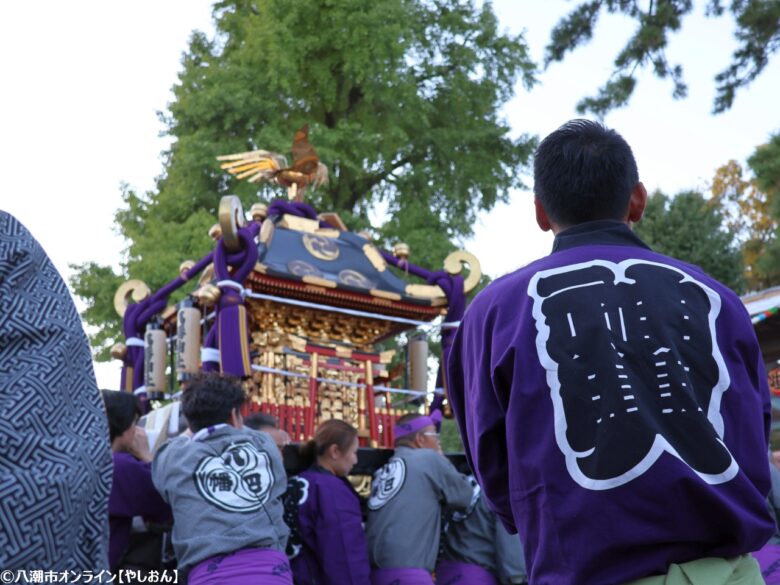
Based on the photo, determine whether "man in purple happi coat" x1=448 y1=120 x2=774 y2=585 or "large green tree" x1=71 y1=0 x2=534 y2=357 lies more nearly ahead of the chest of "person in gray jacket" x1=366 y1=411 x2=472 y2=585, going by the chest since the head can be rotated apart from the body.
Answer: the large green tree

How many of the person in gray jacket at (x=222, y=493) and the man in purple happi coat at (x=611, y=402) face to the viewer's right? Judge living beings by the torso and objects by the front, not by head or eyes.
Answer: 0

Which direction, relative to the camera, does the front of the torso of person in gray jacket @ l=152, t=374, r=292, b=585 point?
away from the camera

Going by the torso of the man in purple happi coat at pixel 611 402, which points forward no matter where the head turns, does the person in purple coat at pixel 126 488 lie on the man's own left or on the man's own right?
on the man's own left

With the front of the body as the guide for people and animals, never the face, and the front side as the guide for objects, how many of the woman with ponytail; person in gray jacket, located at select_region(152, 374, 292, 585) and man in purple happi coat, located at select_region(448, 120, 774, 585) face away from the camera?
2

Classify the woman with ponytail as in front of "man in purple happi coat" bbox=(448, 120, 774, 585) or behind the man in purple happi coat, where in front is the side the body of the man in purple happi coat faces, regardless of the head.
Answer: in front

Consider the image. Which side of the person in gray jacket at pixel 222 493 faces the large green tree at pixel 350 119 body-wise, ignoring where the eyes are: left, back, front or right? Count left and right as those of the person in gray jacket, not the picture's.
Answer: front

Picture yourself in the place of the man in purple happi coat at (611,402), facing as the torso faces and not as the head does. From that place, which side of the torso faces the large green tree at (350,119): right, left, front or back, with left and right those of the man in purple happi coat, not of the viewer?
front

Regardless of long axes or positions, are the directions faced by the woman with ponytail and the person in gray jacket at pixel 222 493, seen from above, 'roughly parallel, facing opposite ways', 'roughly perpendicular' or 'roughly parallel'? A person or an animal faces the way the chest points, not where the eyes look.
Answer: roughly perpendicular

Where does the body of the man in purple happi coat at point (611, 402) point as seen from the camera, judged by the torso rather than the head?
away from the camera

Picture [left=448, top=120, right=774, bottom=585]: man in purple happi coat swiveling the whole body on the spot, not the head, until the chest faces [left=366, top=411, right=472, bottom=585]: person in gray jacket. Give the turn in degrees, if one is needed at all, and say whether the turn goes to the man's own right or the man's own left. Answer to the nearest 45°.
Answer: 0° — they already face them

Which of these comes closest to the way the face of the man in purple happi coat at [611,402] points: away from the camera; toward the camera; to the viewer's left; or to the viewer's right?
away from the camera

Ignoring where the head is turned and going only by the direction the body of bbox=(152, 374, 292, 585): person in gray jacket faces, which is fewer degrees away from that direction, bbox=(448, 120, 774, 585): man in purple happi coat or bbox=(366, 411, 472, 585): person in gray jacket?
the person in gray jacket
